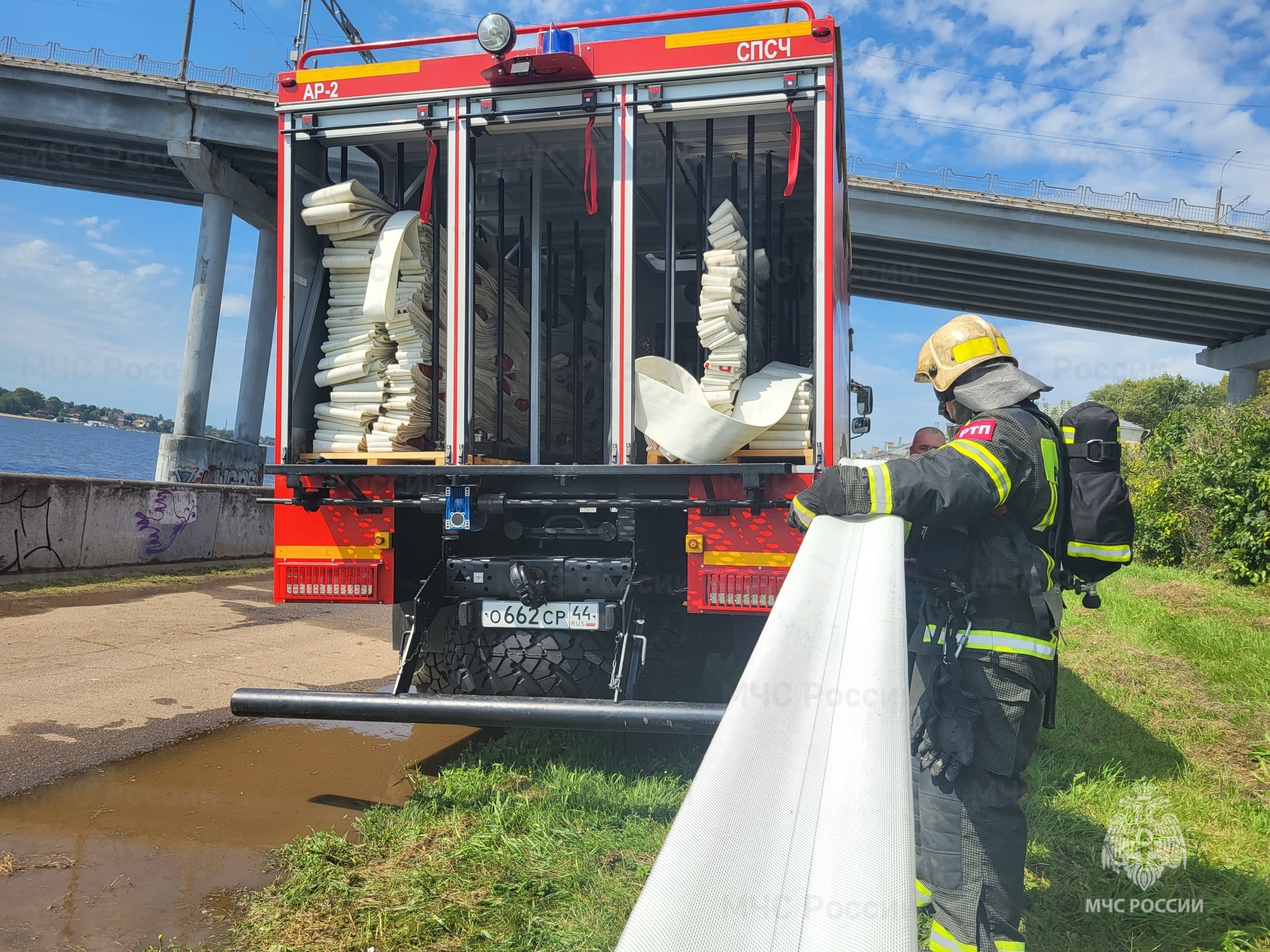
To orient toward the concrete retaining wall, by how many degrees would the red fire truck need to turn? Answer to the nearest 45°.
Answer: approximately 45° to its left

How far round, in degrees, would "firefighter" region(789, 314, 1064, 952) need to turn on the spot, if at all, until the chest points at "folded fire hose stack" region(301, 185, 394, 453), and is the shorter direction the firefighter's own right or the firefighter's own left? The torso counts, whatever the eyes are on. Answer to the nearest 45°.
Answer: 0° — they already face it

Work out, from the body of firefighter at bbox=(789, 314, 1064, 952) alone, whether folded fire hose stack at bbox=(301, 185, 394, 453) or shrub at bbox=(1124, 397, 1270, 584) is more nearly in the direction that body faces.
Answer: the folded fire hose stack

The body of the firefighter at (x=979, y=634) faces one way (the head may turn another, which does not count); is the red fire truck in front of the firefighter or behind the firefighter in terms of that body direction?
in front

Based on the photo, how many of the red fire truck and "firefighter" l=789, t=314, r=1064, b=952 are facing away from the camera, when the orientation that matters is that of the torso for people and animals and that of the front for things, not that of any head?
1

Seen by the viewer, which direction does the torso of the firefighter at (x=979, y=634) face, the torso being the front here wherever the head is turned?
to the viewer's left

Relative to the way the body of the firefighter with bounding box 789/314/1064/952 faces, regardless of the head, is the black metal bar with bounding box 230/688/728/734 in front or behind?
in front

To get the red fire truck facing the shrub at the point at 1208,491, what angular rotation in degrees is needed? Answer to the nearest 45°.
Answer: approximately 45° to its right

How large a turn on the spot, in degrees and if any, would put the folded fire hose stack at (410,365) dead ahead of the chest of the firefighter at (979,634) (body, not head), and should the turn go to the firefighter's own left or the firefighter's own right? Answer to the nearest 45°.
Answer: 0° — they already face it

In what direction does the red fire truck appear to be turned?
away from the camera
